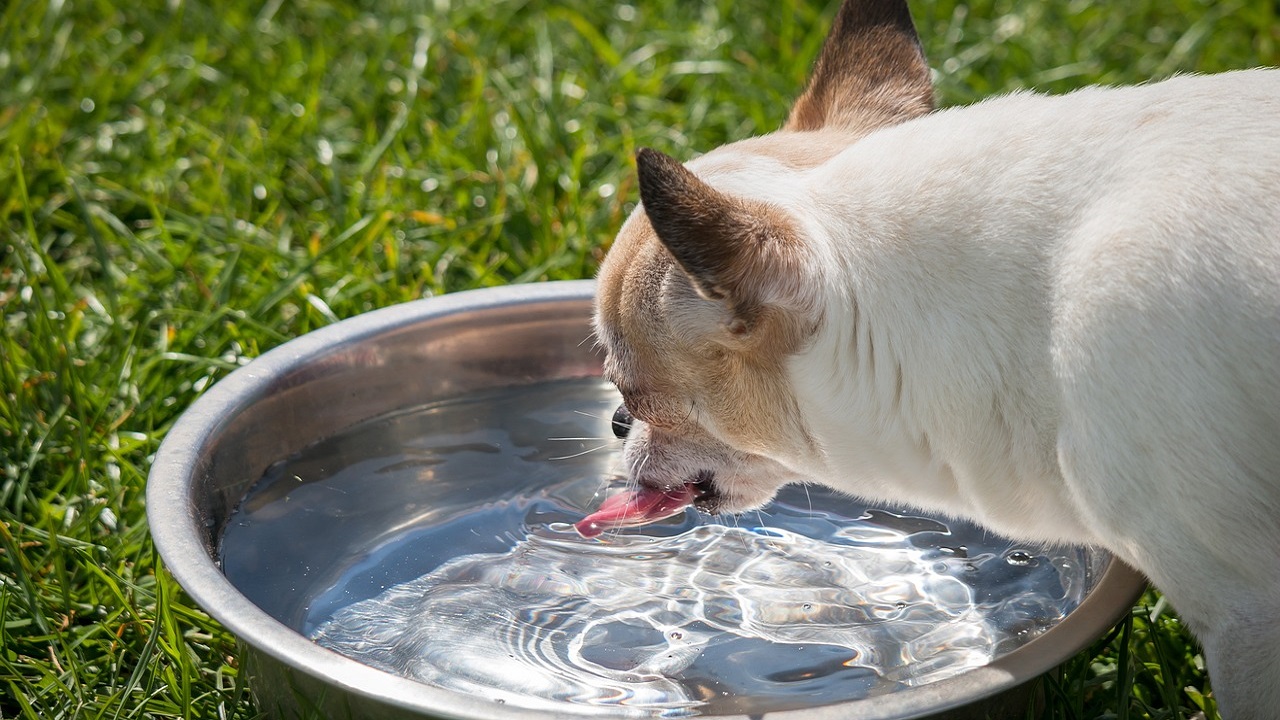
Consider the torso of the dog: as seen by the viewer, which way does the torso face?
to the viewer's left
